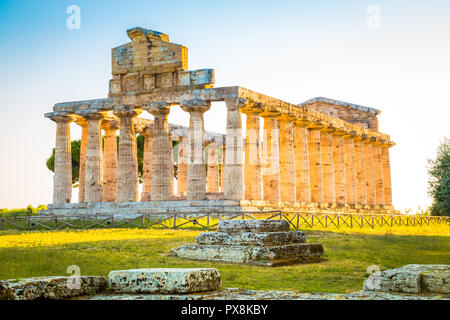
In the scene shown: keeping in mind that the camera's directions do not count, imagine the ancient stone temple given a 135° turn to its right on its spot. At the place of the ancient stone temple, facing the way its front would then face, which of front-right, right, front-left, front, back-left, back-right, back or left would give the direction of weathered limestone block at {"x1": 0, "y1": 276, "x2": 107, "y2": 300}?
back

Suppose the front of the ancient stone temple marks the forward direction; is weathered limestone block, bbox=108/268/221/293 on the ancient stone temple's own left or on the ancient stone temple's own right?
on the ancient stone temple's own left

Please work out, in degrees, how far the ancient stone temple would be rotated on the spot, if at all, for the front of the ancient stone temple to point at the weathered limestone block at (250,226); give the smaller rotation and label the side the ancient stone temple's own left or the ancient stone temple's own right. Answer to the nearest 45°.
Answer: approximately 45° to the ancient stone temple's own left

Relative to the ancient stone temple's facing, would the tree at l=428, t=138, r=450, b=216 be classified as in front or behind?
behind

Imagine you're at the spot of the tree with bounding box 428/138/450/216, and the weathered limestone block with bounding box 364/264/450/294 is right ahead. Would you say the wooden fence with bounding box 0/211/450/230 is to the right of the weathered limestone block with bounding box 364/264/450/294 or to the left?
right

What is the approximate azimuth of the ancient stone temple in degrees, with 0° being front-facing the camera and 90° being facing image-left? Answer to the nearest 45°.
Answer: approximately 45°

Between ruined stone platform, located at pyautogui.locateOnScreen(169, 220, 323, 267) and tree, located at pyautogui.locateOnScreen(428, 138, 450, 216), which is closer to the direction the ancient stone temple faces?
the ruined stone platform

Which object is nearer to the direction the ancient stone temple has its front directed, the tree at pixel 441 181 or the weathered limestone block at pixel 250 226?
the weathered limestone block

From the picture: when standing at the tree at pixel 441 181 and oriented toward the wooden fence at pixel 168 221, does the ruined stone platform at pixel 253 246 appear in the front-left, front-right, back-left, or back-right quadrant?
front-left

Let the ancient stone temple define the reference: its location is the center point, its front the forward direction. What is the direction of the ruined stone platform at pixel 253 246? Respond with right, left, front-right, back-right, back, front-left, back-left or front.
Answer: front-left
